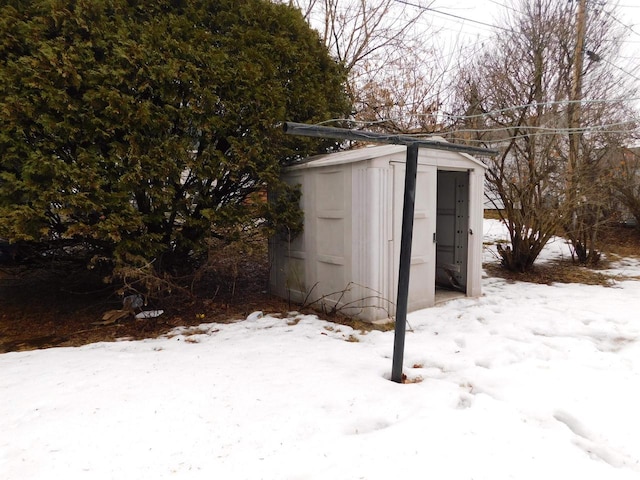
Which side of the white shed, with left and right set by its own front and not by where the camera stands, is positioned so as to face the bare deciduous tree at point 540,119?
left

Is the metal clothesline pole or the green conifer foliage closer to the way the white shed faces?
the metal clothesline pole

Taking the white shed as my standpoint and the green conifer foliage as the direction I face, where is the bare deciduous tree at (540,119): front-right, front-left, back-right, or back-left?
back-right

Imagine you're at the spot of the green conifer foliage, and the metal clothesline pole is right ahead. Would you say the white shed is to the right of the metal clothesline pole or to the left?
left

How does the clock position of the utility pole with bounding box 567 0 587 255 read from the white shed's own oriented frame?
The utility pole is roughly at 9 o'clock from the white shed.

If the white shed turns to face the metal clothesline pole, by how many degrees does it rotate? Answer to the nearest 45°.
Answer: approximately 45° to its right

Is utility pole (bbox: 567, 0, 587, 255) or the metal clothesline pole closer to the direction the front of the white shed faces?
the metal clothesline pole

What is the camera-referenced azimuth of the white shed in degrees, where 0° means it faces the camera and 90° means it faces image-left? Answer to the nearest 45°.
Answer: approximately 315°
